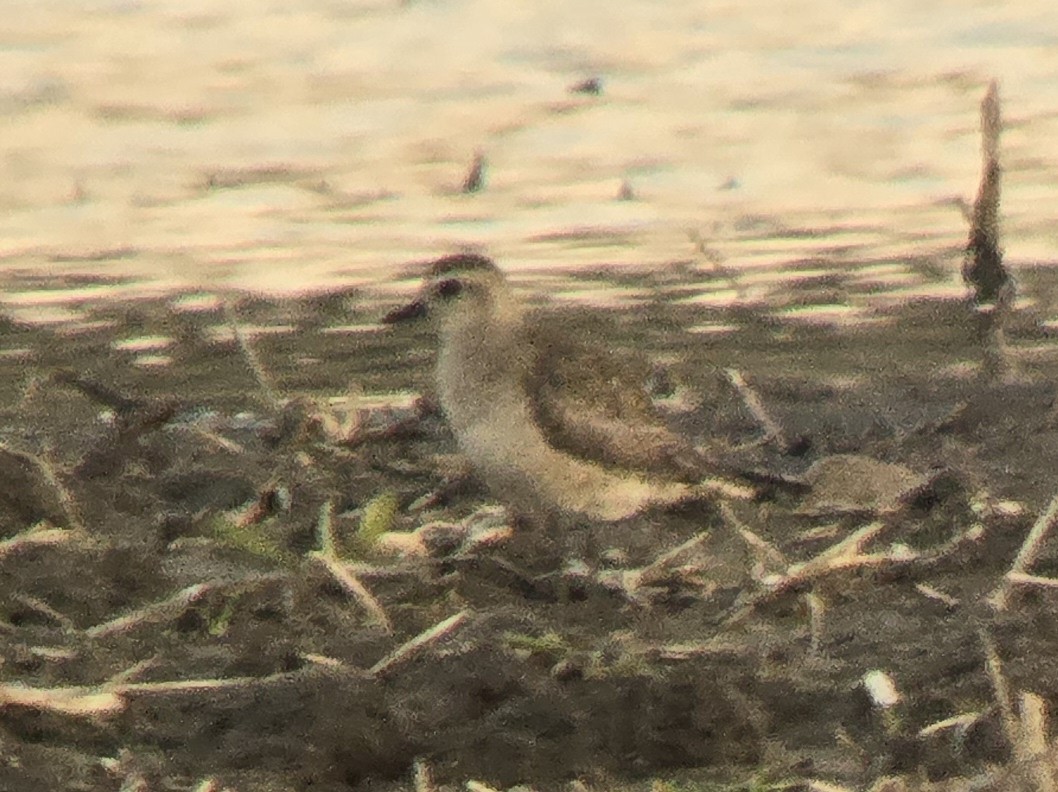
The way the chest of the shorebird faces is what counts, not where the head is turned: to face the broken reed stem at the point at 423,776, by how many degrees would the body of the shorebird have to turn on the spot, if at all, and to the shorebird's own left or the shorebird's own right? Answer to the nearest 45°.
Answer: approximately 90° to the shorebird's own left

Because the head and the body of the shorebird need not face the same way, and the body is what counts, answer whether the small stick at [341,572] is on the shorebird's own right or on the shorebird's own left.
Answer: on the shorebird's own left

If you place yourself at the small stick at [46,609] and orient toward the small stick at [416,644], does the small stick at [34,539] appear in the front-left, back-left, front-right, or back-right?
back-left

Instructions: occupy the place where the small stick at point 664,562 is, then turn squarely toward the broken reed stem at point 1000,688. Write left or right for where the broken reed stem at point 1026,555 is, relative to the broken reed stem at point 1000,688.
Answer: left

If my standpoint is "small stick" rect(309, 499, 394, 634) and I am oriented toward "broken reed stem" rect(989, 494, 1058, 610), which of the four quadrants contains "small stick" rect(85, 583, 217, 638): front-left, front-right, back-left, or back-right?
back-right

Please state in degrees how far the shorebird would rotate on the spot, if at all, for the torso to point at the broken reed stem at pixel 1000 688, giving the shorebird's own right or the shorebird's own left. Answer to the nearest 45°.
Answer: approximately 135° to the shorebird's own left

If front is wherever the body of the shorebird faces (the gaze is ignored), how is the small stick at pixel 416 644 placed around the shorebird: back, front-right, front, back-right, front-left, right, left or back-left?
left

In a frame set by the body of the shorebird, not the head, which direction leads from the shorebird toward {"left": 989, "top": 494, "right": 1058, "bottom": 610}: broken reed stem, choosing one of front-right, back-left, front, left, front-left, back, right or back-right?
back-left

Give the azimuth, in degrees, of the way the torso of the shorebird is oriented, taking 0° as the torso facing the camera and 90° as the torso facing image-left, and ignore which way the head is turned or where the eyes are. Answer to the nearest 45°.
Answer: approximately 90°

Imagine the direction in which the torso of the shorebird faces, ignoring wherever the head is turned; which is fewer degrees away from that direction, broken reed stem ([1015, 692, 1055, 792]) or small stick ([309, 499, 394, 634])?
the small stick

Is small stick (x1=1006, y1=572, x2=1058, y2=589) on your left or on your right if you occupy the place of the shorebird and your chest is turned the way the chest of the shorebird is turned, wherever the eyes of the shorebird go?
on your left

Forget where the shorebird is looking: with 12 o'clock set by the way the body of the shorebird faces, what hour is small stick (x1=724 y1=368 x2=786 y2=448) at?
The small stick is roughly at 5 o'clock from the shorebird.

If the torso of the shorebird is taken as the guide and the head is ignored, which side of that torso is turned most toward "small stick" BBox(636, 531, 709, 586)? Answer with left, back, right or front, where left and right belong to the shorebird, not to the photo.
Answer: left
